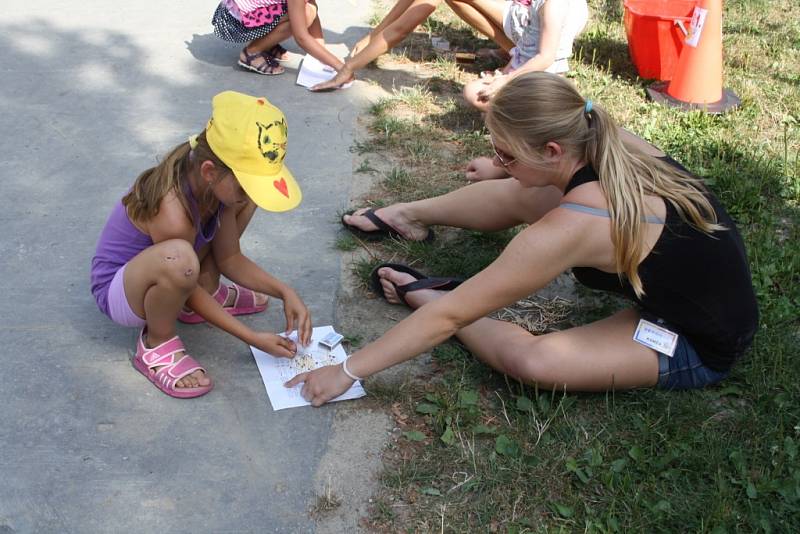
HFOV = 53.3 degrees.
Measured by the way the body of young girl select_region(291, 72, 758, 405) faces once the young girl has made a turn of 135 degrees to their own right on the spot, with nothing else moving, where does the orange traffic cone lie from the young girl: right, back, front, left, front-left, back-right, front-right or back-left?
front-left

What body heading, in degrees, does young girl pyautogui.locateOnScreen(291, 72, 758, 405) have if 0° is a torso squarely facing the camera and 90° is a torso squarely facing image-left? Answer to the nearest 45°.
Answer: approximately 90°

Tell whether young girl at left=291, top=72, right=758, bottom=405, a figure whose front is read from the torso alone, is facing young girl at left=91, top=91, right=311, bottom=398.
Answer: yes

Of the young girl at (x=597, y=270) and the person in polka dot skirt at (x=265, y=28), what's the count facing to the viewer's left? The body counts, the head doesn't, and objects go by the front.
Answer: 1

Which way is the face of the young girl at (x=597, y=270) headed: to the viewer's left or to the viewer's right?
to the viewer's left

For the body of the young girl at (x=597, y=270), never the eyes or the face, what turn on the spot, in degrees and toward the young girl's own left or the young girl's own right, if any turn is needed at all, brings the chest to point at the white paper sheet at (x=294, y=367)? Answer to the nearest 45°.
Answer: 0° — they already face it

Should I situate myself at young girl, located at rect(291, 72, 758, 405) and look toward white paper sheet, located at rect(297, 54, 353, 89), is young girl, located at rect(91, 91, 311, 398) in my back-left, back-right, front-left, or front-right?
front-left

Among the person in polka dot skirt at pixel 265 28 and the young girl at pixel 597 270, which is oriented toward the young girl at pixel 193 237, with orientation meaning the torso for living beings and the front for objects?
the young girl at pixel 597 270
